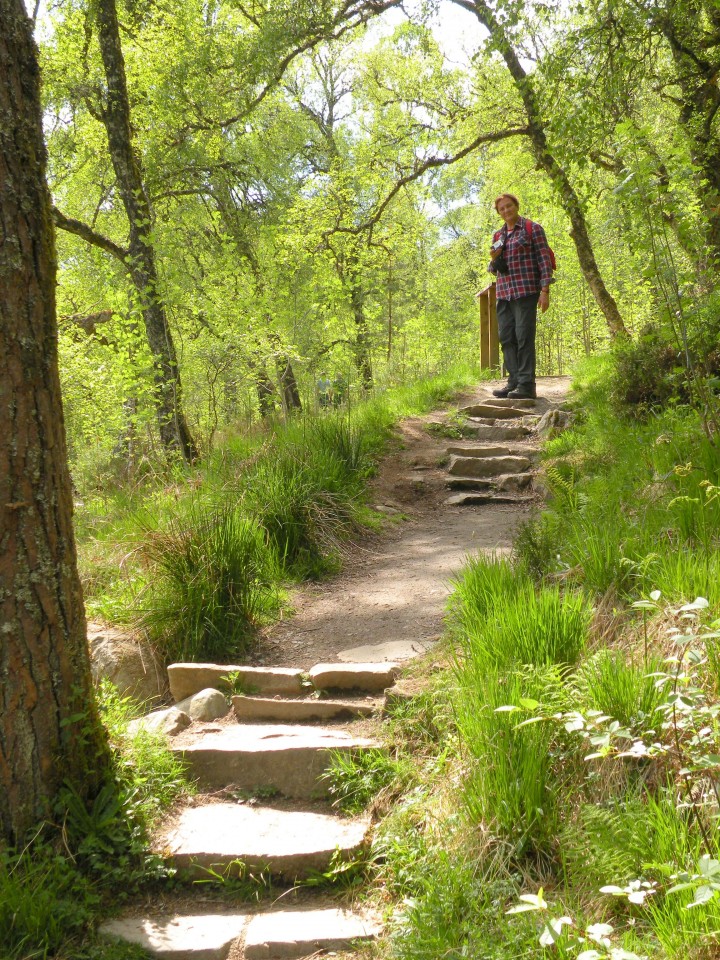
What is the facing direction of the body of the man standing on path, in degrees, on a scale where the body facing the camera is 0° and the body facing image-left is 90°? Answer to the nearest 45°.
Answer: approximately 45°

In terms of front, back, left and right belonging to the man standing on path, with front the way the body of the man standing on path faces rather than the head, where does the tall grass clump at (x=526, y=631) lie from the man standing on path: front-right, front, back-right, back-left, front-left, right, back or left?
front-left

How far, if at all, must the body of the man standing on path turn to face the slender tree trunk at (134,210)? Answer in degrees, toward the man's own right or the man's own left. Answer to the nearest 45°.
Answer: approximately 45° to the man's own right

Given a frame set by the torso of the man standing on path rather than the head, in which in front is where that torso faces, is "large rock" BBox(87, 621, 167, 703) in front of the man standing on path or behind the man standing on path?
in front

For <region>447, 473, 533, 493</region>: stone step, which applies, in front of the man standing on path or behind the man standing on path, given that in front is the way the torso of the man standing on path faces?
in front

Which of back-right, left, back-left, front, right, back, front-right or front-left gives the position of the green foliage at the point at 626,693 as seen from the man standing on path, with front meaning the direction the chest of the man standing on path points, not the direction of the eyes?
front-left

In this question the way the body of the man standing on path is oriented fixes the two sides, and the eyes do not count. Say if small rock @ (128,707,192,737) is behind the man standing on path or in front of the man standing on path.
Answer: in front

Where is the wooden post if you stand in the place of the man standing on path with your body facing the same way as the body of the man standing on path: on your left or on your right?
on your right
